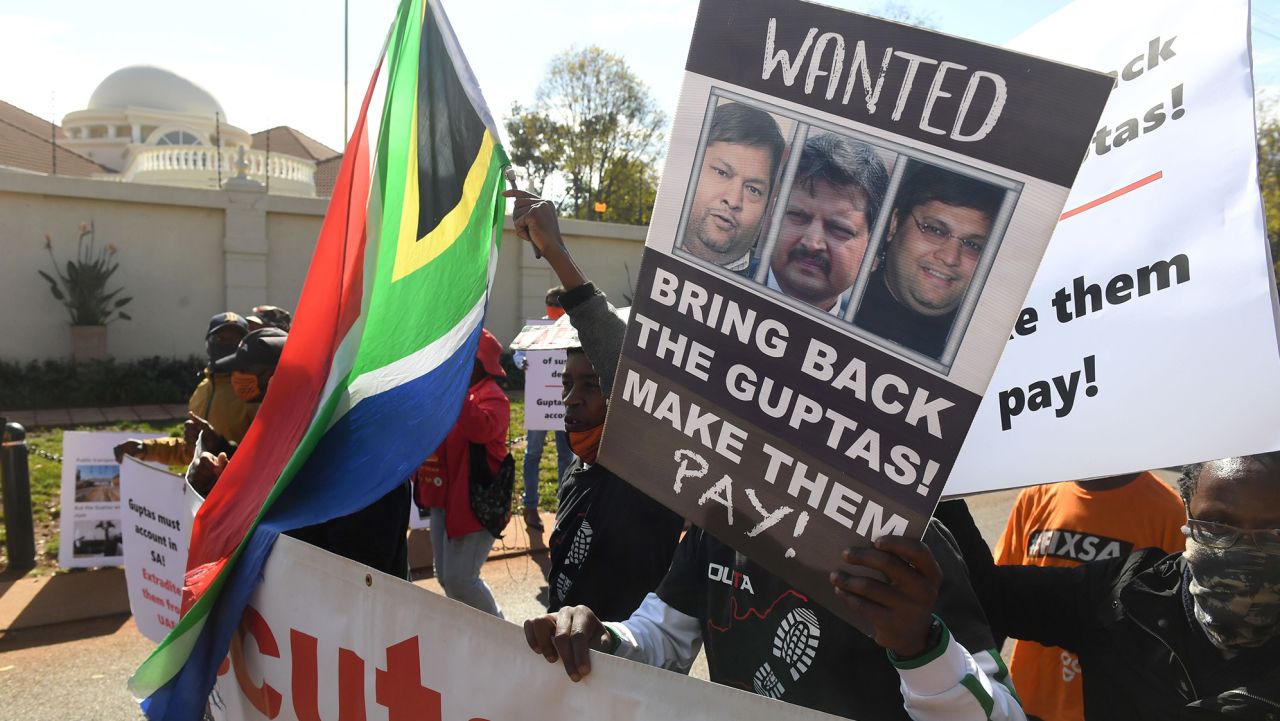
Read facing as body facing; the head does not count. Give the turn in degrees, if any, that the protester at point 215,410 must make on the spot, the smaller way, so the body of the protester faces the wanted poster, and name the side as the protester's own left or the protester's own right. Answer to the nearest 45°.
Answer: approximately 45° to the protester's own left

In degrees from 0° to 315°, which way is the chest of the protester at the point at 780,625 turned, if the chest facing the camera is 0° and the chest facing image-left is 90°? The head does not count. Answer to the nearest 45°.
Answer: approximately 0°

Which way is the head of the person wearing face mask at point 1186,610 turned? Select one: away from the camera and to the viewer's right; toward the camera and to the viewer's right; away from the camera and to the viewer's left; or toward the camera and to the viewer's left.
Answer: toward the camera and to the viewer's left

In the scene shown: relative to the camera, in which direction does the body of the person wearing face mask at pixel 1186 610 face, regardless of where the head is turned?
toward the camera

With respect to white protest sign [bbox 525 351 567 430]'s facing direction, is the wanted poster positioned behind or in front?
in front

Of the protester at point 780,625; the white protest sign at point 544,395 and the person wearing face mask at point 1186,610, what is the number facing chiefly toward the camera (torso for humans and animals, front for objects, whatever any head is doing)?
3

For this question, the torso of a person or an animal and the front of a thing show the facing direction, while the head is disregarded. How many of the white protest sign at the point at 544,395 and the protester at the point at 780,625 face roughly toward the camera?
2

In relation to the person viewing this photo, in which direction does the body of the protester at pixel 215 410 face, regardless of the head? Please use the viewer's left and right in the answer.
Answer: facing the viewer and to the left of the viewer

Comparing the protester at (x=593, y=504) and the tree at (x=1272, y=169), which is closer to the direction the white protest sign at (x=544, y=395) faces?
the protester

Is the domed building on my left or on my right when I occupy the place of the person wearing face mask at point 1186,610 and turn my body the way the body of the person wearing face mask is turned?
on my right
